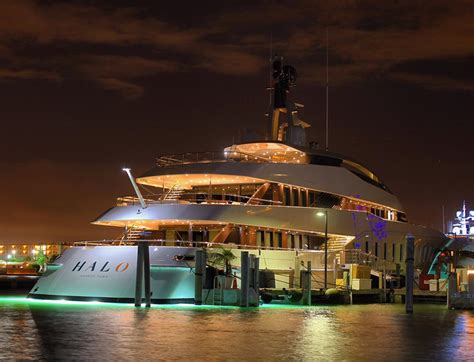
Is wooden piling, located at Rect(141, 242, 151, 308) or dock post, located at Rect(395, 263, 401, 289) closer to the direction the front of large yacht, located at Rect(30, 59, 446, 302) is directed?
the dock post

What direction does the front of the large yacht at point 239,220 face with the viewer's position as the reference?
facing away from the viewer and to the right of the viewer

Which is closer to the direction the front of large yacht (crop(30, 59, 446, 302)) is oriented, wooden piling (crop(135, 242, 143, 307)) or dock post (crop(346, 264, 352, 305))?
the dock post

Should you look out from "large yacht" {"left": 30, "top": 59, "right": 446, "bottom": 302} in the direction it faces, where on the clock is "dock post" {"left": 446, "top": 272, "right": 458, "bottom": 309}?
The dock post is roughly at 2 o'clock from the large yacht.

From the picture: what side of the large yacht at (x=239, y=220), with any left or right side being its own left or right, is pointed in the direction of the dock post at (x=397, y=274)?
front

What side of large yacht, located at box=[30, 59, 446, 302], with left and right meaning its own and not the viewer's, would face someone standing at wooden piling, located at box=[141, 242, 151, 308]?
back

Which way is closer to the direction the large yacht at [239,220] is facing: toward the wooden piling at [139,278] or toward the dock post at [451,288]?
the dock post

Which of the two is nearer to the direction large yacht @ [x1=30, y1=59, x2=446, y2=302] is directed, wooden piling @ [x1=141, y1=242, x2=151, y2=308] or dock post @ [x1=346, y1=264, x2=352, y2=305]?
the dock post

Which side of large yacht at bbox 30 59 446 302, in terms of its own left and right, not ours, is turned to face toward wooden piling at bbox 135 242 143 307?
back

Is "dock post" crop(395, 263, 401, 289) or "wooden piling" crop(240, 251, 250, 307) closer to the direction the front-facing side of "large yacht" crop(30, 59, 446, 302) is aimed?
the dock post
